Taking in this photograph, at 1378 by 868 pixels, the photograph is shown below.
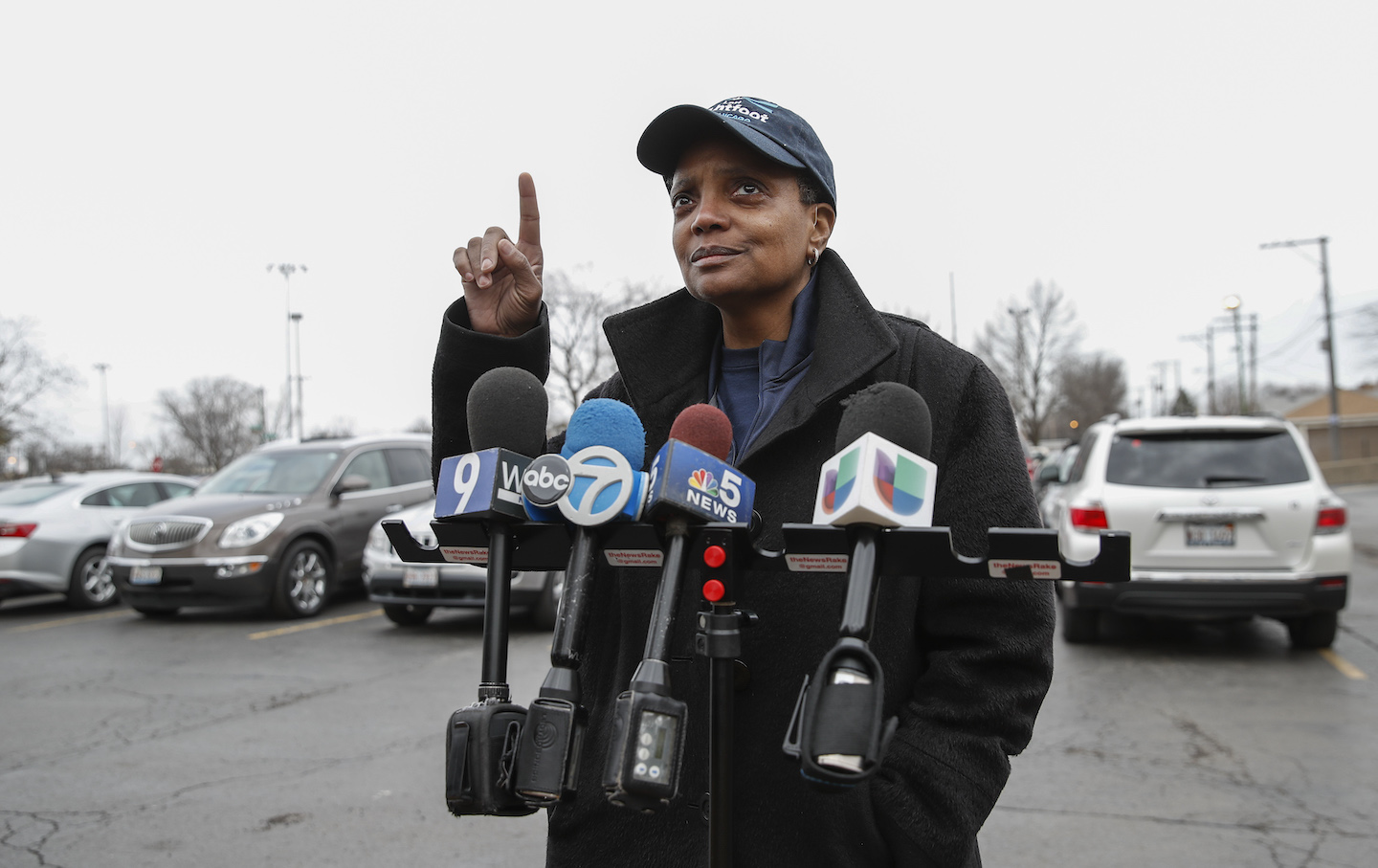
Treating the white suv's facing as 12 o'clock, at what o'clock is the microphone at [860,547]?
The microphone is roughly at 6 o'clock from the white suv.

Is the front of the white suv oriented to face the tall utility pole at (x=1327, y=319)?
yes

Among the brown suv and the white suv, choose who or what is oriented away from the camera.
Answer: the white suv

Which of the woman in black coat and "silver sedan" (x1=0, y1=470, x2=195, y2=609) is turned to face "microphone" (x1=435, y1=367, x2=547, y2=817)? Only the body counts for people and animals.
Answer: the woman in black coat

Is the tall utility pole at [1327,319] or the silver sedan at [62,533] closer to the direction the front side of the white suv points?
the tall utility pole

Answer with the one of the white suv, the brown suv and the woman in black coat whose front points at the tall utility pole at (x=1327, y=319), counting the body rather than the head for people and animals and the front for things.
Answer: the white suv

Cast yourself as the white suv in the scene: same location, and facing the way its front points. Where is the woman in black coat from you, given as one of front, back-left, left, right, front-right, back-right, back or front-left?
back

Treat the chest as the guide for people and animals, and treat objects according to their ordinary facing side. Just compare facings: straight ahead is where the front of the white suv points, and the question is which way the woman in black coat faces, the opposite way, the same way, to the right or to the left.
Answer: the opposite way

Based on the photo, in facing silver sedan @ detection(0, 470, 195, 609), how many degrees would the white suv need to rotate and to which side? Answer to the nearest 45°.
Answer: approximately 90° to its left

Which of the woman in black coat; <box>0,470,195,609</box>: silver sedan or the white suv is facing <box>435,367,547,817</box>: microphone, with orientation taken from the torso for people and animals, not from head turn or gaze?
the woman in black coat

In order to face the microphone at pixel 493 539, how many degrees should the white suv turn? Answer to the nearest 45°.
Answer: approximately 180°

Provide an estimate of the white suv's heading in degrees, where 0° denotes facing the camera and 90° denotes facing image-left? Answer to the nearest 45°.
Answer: approximately 180°

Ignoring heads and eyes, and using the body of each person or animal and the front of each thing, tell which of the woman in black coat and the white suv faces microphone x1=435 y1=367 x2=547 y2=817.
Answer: the woman in black coat

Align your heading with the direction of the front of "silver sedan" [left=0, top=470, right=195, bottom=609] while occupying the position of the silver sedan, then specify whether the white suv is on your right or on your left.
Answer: on your right
